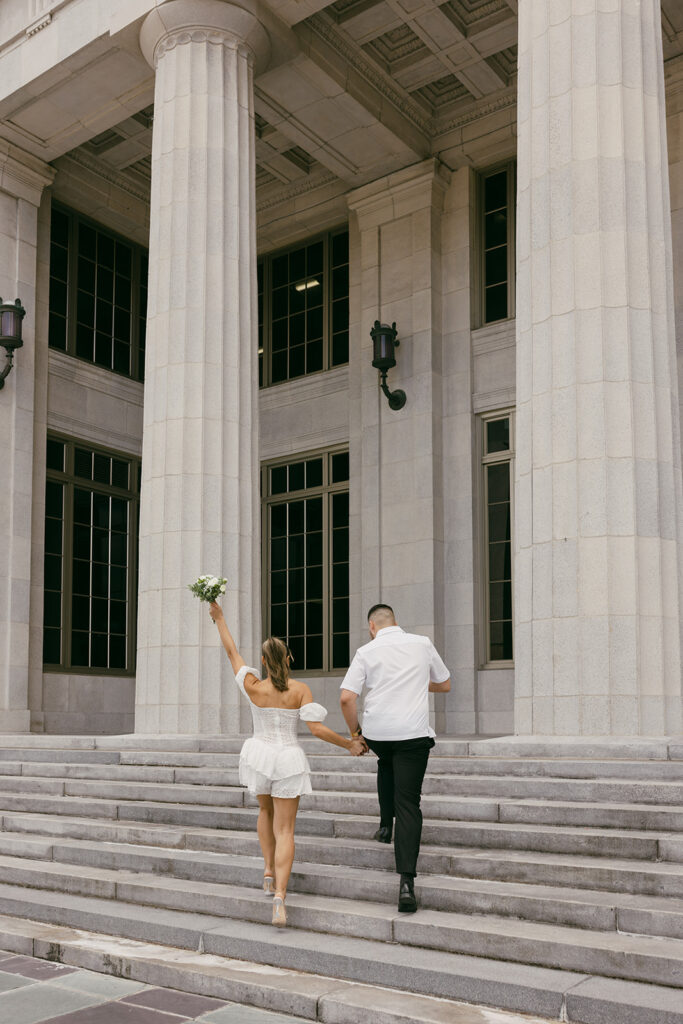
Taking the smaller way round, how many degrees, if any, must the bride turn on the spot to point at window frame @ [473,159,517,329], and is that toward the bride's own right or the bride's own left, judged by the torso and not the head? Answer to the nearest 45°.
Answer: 0° — they already face it

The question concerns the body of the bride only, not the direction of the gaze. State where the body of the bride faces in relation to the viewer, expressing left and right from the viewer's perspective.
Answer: facing away from the viewer

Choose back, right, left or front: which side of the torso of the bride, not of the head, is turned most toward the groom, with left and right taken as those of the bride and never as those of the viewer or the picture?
right

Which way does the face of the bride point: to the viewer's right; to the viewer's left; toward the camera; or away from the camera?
away from the camera

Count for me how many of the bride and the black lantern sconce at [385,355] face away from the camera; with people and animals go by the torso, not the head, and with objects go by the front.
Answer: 1

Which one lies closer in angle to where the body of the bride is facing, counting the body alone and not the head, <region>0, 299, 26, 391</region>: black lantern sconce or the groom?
the black lantern sconce

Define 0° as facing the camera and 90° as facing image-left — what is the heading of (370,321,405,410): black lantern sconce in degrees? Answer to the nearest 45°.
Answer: approximately 45°

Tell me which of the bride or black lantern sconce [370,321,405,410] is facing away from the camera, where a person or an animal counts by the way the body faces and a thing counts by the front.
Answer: the bride

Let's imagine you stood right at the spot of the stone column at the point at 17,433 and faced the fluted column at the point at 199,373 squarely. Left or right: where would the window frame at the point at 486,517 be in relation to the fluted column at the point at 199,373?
left

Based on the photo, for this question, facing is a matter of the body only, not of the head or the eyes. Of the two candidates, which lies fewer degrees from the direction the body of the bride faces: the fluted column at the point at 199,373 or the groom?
the fluted column
